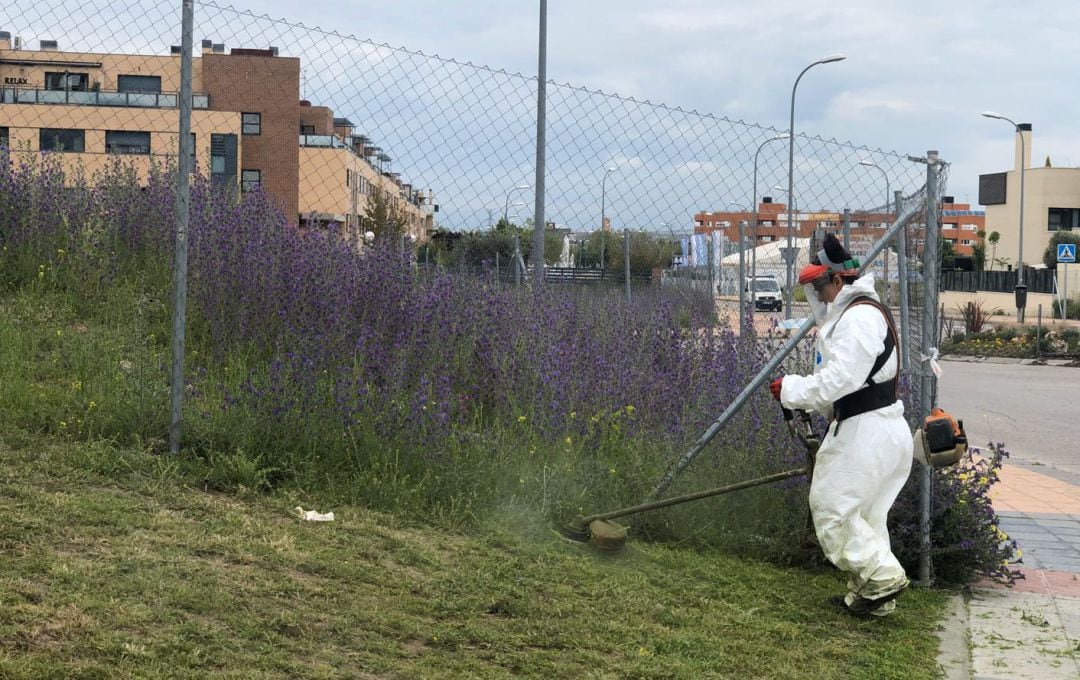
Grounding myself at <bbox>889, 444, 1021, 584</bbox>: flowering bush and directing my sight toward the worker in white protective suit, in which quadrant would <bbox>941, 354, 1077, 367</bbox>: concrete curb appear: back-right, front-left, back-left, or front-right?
back-right

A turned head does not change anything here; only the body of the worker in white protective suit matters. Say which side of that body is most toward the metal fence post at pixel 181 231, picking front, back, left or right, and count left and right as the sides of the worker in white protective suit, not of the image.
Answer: front

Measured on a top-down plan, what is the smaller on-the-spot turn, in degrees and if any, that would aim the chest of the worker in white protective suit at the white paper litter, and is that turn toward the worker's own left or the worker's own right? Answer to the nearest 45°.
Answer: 0° — they already face it

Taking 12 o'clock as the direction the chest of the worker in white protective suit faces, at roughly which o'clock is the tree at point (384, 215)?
The tree is roughly at 2 o'clock from the worker in white protective suit.

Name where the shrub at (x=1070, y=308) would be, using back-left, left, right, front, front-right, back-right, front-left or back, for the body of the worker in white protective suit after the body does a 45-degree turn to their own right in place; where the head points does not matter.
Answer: front-right

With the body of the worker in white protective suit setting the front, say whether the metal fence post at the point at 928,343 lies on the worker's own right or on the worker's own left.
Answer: on the worker's own right

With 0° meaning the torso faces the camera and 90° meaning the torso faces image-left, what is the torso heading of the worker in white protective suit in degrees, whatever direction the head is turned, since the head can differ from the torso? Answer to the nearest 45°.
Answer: approximately 90°
